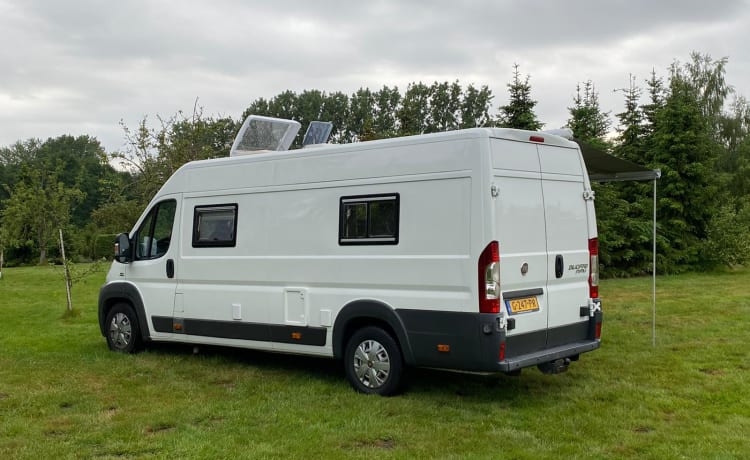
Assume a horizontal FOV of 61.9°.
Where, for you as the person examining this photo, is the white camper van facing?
facing away from the viewer and to the left of the viewer

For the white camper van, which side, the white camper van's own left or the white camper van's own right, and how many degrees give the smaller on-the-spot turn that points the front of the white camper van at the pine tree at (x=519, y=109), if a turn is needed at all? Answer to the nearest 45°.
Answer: approximately 45° to the white camper van's own right

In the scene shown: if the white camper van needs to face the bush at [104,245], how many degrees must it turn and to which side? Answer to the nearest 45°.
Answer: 0° — it already faces it

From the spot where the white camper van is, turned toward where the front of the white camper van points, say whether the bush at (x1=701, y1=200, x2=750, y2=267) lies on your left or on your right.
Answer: on your right

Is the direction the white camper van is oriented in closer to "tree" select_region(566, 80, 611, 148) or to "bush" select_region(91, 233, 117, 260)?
the bush

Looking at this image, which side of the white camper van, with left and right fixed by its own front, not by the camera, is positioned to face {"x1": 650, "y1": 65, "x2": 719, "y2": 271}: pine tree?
right

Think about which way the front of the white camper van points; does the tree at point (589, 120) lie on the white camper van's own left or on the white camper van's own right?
on the white camper van's own right
